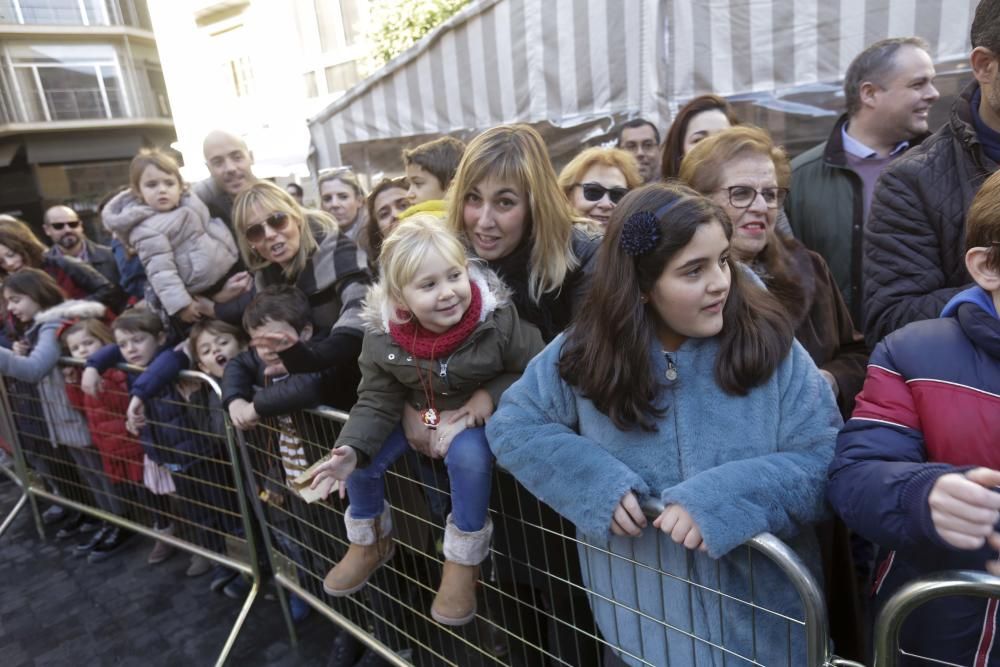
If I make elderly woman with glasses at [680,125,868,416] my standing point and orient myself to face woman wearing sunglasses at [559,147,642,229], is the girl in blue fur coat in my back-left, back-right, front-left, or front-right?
back-left

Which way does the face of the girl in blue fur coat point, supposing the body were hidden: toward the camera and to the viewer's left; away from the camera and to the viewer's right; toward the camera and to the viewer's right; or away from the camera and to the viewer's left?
toward the camera and to the viewer's right

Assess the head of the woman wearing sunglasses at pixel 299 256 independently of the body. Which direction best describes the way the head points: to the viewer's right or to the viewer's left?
to the viewer's right

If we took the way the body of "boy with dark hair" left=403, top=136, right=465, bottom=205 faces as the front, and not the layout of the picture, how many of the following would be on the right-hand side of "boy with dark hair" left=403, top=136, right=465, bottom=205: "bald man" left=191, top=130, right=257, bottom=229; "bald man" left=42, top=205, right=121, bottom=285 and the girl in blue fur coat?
2

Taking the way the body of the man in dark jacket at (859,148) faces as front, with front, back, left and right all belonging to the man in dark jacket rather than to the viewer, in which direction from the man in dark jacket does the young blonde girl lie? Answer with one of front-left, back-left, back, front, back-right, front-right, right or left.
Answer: right

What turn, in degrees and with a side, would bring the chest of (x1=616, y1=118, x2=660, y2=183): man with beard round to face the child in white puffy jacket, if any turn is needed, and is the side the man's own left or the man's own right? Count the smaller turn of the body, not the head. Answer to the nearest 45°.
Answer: approximately 45° to the man's own right

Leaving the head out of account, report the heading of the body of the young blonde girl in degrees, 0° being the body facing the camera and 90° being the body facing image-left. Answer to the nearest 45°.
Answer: approximately 0°

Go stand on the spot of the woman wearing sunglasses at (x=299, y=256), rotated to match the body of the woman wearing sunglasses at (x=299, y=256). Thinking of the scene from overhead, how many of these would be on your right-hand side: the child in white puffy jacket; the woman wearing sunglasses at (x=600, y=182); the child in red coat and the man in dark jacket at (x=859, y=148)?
2

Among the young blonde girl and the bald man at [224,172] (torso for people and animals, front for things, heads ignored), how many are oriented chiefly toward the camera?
2

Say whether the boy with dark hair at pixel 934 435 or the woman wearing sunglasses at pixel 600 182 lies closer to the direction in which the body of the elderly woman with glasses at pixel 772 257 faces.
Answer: the boy with dark hair
